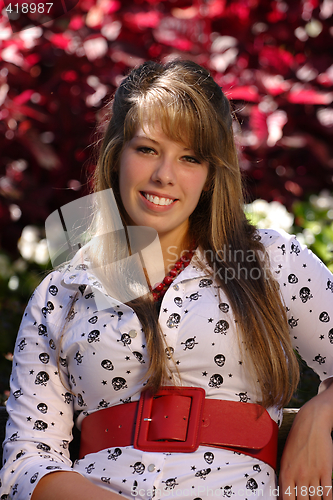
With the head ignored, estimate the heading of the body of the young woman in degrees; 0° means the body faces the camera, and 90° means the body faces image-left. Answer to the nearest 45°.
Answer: approximately 0°
